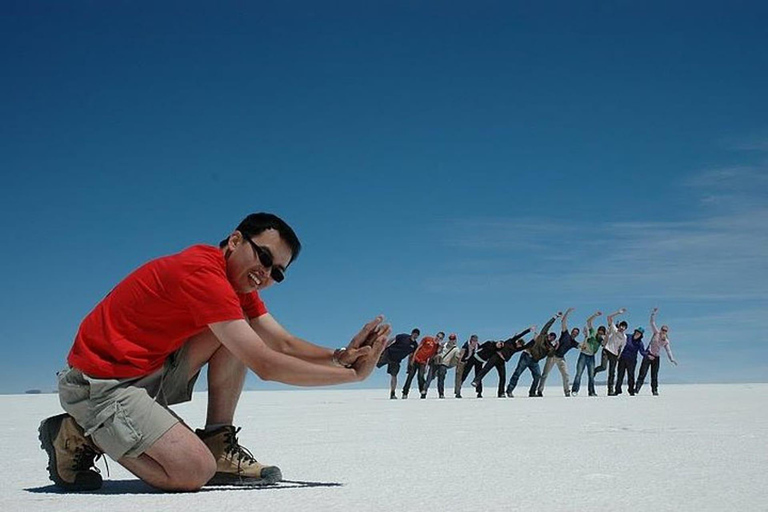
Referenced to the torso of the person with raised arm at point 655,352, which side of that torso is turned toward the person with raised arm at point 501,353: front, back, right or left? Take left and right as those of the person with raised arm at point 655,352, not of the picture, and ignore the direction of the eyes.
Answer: right

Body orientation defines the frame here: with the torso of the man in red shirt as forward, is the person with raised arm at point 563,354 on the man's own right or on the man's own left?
on the man's own left

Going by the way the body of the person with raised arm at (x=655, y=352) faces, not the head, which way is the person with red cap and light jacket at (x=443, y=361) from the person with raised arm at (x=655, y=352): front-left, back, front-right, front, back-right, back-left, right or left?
right

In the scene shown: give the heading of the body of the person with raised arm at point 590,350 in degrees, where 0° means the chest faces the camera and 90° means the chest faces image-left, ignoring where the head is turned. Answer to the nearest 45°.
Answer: approximately 0°

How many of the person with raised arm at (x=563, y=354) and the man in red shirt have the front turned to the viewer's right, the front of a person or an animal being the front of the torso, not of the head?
1

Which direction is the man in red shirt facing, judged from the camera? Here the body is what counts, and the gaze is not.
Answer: to the viewer's right

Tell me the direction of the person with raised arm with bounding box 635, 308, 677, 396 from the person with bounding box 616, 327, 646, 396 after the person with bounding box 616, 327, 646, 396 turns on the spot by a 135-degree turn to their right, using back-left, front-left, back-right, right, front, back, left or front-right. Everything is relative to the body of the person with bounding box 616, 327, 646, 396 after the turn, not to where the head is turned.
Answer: right

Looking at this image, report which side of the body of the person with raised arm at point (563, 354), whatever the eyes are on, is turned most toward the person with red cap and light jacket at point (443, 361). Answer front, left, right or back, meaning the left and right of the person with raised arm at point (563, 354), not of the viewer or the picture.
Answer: right
